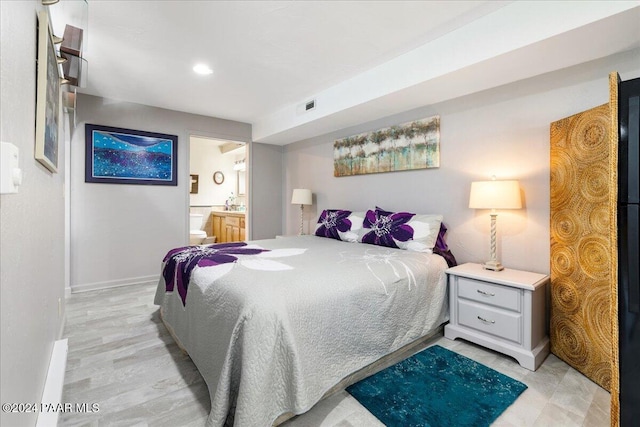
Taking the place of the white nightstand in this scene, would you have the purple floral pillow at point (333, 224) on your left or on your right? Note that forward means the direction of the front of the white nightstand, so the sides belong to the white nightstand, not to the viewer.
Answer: on your right

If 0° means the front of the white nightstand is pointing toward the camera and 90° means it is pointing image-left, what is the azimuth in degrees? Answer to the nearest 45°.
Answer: approximately 45°

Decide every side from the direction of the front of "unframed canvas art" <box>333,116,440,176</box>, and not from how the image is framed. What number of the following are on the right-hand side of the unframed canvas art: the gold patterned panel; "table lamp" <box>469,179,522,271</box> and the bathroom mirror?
1

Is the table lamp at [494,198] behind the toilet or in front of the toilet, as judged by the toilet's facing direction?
in front

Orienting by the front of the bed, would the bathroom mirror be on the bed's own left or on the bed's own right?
on the bed's own right

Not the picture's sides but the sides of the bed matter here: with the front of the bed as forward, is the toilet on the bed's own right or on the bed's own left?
on the bed's own right

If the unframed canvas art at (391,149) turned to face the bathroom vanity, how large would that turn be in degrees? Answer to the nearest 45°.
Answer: approximately 90° to its right

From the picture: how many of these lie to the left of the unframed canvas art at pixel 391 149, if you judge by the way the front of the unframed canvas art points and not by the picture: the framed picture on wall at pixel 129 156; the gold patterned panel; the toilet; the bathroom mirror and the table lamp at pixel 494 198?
2

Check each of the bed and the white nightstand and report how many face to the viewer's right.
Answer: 0

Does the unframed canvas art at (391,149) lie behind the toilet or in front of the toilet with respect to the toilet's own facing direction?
in front

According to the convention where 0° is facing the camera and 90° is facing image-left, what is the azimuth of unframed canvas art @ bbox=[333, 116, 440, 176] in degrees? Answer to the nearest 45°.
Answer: approximately 45°

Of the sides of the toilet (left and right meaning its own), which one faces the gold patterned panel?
front
